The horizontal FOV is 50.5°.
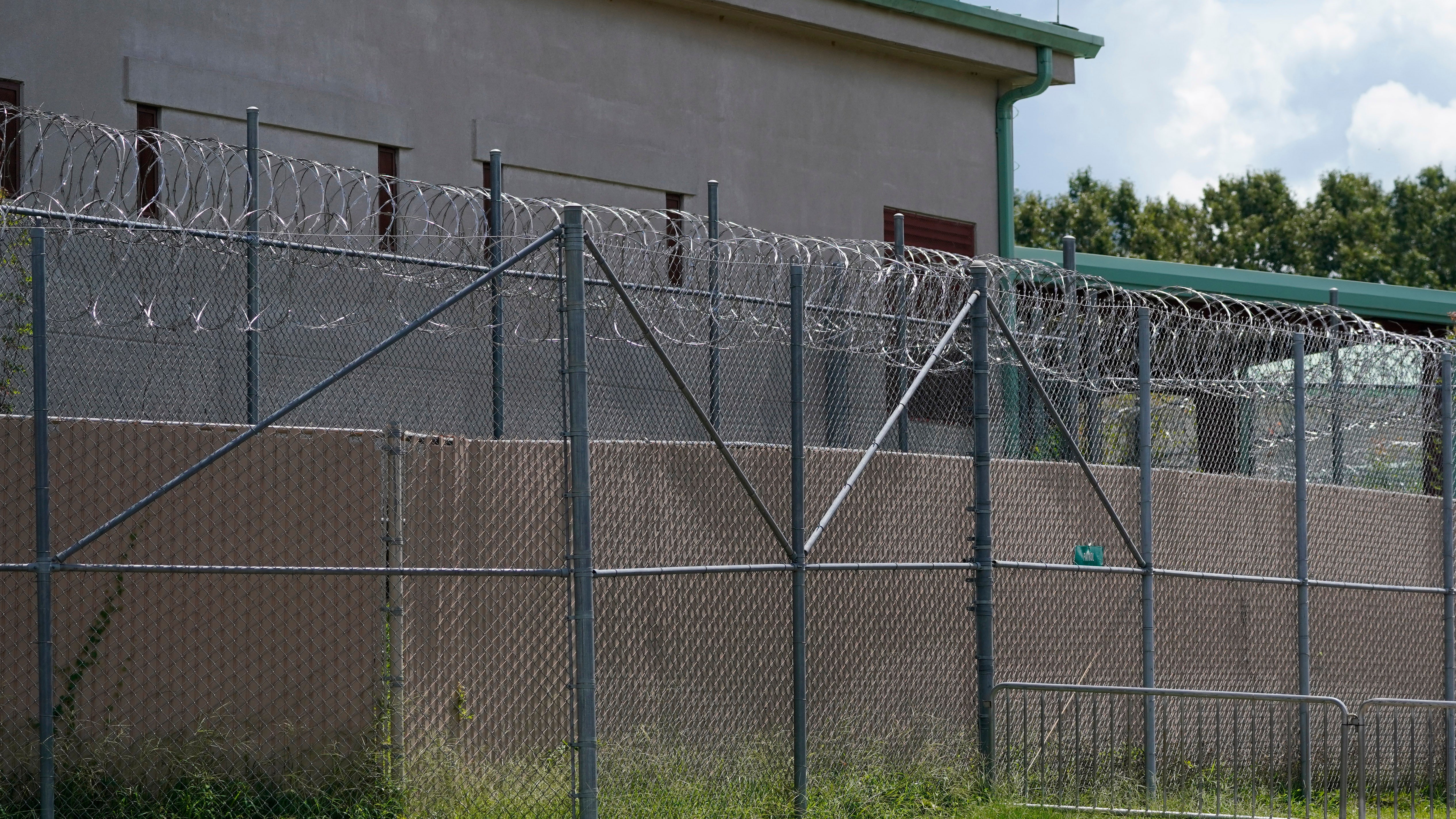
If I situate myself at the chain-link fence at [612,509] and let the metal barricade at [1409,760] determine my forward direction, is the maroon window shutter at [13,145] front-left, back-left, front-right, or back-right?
back-left

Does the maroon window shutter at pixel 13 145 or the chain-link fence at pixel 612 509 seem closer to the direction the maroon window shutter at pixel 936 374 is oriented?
the chain-link fence

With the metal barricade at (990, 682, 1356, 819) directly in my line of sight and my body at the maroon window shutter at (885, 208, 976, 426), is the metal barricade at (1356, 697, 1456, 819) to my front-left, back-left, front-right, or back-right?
front-left

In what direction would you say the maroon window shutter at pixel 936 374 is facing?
toward the camera

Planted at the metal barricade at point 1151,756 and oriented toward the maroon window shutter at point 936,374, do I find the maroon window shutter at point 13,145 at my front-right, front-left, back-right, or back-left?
front-left

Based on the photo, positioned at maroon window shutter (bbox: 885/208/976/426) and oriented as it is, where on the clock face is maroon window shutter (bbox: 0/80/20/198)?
maroon window shutter (bbox: 0/80/20/198) is roughly at 2 o'clock from maroon window shutter (bbox: 885/208/976/426).

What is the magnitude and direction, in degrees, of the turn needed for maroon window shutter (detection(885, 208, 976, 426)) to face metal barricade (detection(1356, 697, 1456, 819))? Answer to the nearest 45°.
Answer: approximately 45° to its left

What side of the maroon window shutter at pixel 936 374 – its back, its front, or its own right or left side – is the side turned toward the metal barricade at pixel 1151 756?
front

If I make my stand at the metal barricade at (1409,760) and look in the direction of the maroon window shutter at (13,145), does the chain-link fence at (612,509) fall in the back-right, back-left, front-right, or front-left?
front-left
